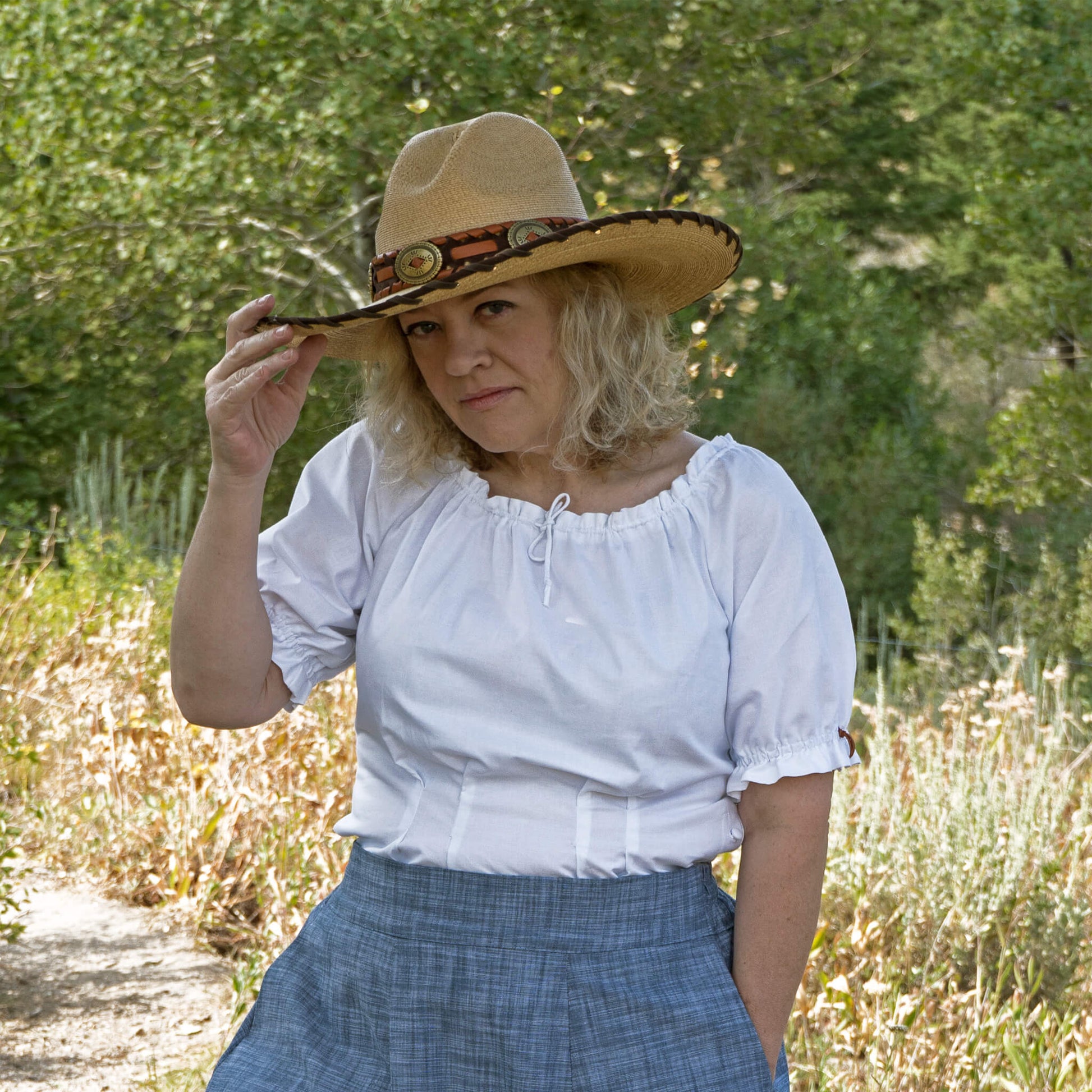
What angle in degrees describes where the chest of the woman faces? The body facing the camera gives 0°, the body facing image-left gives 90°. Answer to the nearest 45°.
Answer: approximately 0°
